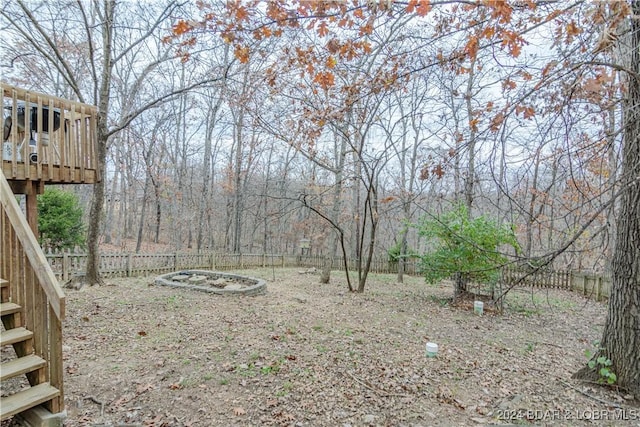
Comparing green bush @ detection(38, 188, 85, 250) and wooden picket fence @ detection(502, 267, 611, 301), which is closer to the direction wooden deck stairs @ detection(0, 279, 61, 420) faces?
the wooden picket fence

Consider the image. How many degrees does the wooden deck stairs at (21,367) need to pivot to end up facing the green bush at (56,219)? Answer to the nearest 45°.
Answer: approximately 135° to its left

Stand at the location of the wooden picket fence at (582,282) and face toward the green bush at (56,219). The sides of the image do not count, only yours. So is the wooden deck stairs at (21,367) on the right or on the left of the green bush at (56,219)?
left

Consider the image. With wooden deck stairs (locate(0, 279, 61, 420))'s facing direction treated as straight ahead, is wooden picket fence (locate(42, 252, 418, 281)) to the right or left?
on its left

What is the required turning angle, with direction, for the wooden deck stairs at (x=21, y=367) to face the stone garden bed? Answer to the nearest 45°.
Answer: approximately 90° to its left

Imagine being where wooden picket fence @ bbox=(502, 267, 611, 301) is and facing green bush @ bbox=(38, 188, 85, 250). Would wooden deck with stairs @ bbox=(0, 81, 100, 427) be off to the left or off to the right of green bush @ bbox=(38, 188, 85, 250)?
left

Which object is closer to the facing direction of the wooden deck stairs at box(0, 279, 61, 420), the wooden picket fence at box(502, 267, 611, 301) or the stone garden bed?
the wooden picket fence

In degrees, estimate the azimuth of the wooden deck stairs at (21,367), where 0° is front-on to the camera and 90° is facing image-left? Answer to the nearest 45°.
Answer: approximately 315°
